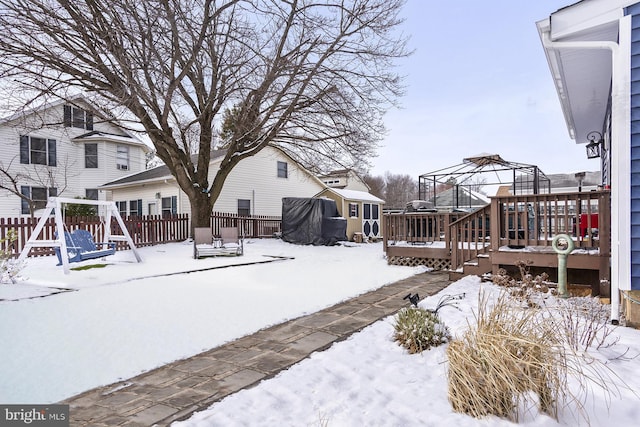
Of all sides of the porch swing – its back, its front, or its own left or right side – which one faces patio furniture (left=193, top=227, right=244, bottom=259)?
left

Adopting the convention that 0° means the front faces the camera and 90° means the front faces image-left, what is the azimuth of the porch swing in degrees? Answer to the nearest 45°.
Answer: approximately 315°

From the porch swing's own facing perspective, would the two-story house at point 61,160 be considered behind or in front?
behind

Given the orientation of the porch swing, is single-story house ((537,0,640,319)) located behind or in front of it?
in front

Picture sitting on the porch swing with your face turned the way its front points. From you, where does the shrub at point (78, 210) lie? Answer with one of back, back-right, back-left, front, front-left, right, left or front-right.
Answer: back-left

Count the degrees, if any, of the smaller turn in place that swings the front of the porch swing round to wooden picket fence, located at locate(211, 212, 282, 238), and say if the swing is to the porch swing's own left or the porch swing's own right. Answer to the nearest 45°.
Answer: approximately 90° to the porch swing's own left

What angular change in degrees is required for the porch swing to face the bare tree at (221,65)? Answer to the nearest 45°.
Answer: approximately 90° to its left

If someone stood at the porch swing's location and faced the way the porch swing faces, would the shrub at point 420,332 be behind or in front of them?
in front
